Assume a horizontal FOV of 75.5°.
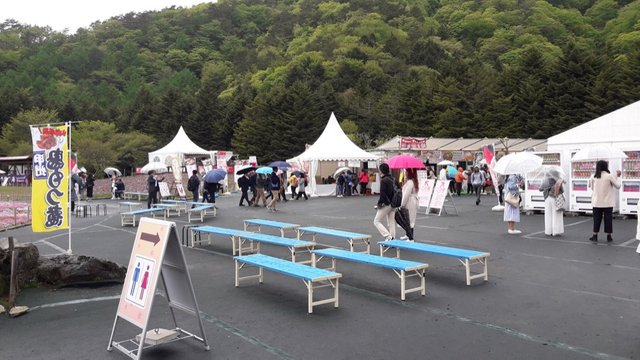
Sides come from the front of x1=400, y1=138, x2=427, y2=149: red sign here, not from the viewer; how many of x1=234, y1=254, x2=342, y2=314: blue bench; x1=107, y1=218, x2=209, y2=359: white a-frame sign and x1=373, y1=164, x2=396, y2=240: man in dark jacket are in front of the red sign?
3

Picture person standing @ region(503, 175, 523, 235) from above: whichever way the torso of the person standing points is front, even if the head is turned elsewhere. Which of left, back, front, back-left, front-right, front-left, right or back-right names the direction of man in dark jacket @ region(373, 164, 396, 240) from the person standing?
back-right
